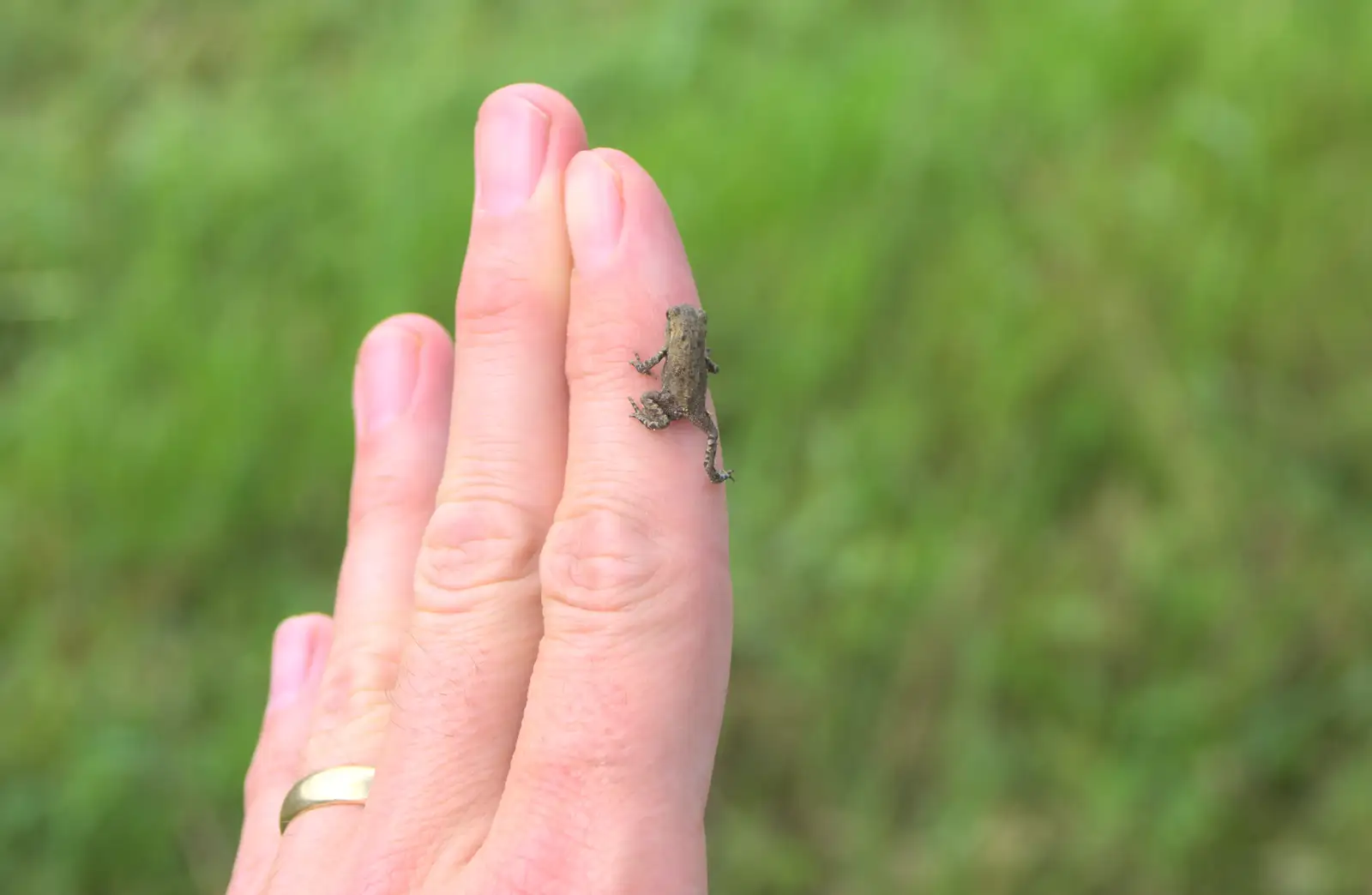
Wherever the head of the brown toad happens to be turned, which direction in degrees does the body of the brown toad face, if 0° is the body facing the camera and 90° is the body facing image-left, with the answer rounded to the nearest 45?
approximately 180°
